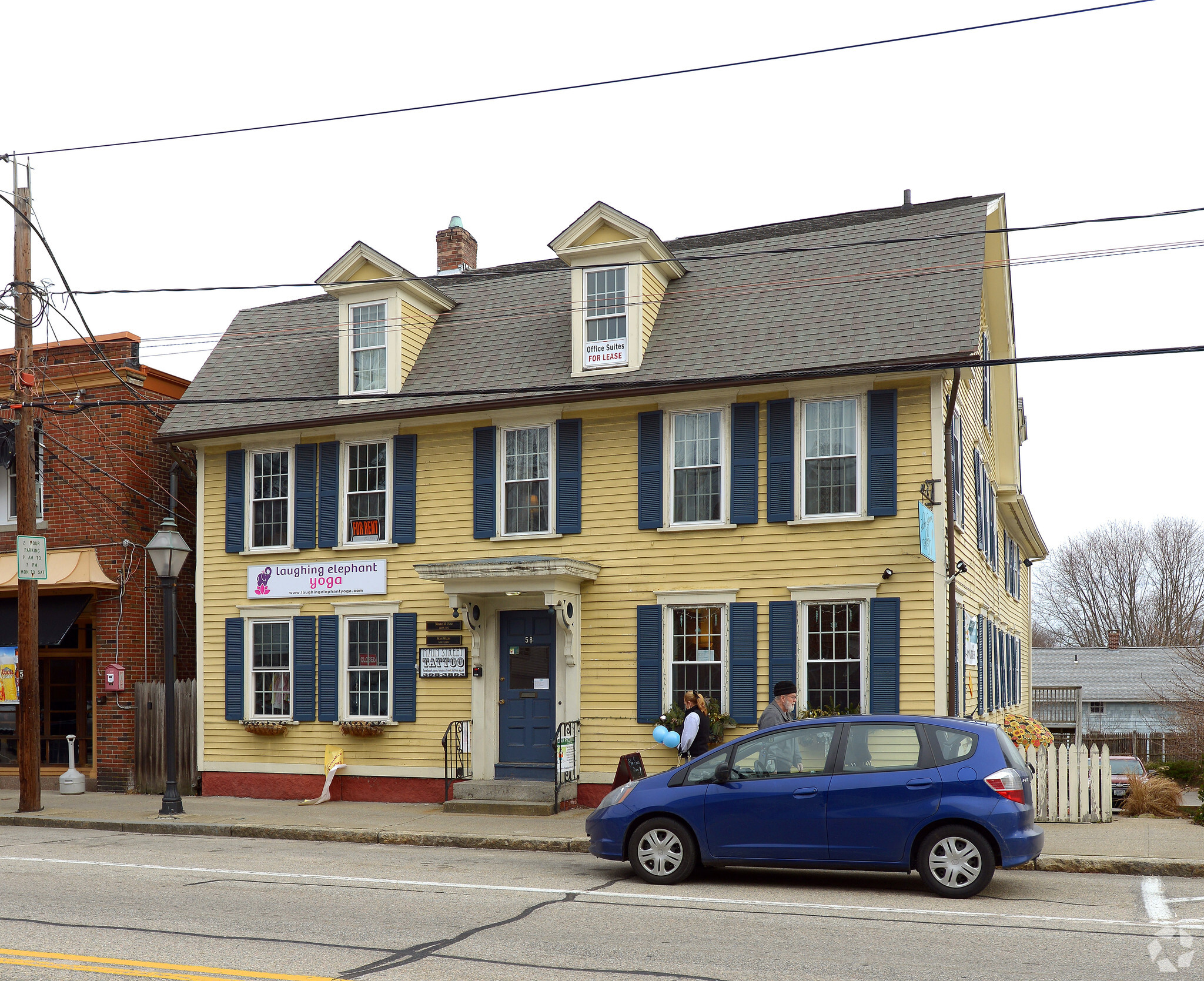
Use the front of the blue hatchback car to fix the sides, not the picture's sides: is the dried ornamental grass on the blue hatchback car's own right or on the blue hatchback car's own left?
on the blue hatchback car's own right

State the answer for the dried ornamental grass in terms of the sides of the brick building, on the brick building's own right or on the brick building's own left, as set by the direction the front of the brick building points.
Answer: on the brick building's own left

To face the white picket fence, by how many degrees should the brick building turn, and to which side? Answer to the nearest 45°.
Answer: approximately 90° to its left

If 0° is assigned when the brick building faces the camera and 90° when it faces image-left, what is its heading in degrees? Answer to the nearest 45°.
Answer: approximately 45°

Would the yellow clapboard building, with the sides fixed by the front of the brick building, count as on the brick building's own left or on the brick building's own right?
on the brick building's own left

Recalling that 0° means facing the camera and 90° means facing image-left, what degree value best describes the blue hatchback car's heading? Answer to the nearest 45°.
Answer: approximately 90°

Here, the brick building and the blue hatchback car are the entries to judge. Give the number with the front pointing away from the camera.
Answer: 0

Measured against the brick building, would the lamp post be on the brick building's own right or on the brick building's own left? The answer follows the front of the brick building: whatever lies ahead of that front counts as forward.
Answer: on the brick building's own left

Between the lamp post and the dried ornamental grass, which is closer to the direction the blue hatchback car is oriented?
the lamp post
